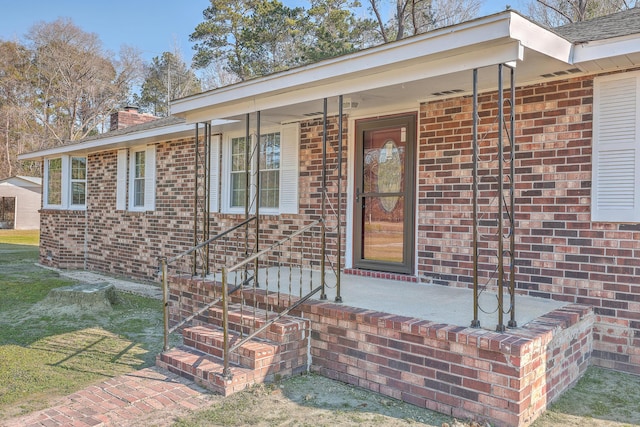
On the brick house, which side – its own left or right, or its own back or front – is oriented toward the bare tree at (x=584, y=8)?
back

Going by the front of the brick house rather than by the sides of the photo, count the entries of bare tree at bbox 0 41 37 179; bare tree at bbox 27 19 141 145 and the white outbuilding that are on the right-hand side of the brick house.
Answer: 3

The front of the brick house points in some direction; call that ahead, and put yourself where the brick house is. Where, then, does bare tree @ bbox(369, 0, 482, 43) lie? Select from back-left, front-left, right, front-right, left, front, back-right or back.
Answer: back-right

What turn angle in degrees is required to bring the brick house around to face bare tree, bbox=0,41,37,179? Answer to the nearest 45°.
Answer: approximately 90° to its right

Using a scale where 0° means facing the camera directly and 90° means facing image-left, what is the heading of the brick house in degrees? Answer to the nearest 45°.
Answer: approximately 45°

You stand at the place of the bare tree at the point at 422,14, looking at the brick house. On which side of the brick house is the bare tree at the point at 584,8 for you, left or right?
left

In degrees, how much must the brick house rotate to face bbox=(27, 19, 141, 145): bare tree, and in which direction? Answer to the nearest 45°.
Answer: approximately 90° to its right

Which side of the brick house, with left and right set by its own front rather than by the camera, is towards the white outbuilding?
right
